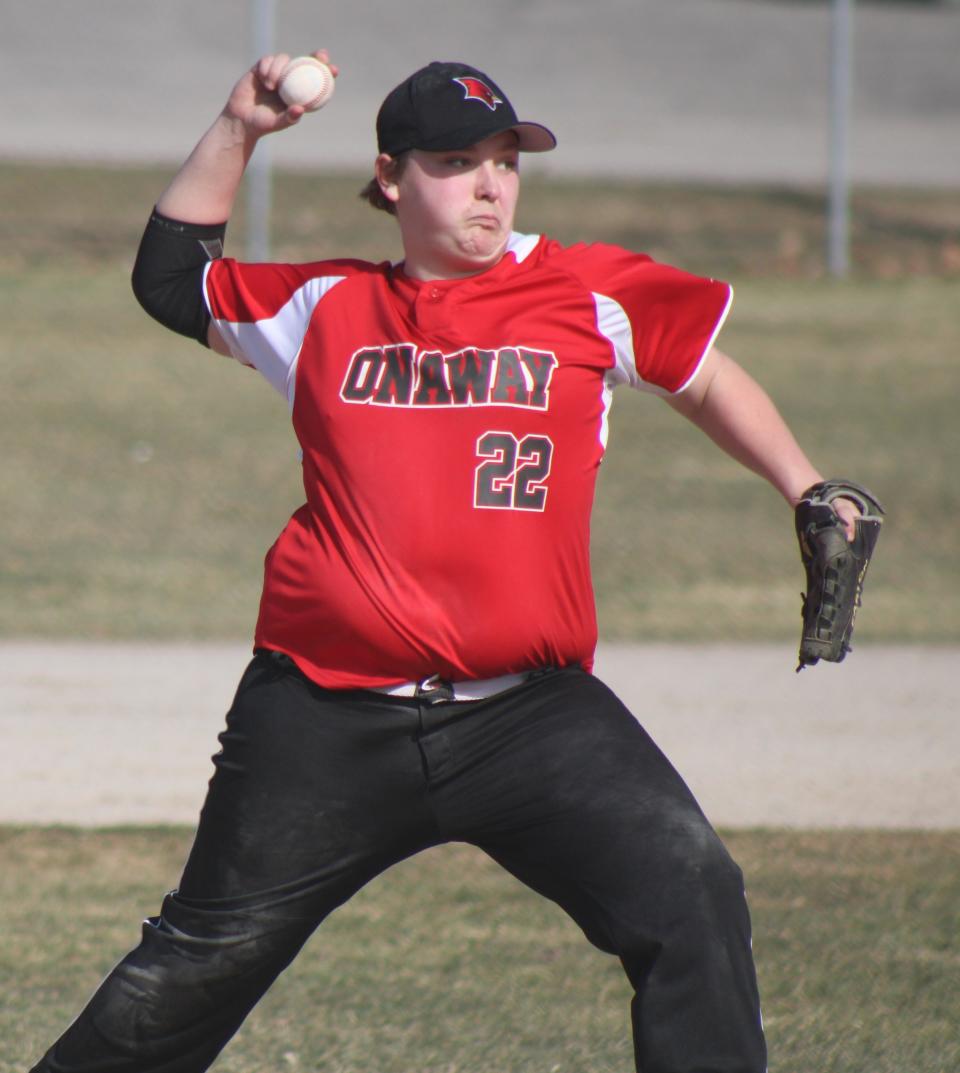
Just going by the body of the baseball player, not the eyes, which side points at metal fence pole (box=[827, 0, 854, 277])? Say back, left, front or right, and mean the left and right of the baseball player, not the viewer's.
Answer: back

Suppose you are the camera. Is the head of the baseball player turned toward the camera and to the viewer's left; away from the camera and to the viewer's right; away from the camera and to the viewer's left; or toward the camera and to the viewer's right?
toward the camera and to the viewer's right

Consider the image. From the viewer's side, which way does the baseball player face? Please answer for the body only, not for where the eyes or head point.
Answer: toward the camera
